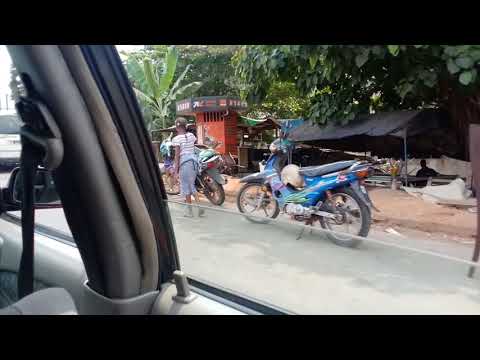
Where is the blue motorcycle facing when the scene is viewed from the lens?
facing away from the viewer and to the left of the viewer

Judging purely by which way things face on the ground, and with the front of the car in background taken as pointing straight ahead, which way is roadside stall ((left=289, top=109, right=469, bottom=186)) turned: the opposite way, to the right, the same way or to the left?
to the left

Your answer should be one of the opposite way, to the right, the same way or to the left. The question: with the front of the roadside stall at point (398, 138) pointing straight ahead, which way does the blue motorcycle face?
to the right

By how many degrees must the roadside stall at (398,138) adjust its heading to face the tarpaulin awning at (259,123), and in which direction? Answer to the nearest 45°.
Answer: approximately 90° to its right

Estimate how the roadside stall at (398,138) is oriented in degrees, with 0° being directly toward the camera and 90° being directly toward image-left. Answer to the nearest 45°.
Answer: approximately 45°
